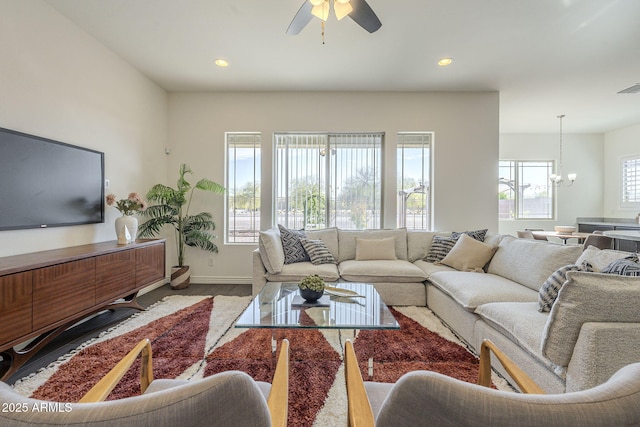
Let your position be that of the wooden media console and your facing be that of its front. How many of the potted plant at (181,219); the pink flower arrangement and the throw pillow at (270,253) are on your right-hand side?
0

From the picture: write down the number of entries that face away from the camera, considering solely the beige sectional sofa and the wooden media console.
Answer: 0

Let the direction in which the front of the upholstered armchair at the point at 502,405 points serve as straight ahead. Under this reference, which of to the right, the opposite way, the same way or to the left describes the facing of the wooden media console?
to the right

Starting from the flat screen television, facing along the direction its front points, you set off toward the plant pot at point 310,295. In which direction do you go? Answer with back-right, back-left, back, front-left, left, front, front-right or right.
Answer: front

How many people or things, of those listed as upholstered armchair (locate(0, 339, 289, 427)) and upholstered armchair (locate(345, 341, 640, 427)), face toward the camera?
0

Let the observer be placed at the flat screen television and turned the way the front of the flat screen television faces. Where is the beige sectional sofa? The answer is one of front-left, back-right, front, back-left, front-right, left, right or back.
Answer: front

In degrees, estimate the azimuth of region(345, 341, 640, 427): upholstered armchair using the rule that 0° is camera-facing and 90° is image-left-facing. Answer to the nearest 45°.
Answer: approximately 135°

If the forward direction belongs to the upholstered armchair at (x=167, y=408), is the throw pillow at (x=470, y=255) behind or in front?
in front

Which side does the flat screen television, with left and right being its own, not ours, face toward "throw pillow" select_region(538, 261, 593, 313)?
front

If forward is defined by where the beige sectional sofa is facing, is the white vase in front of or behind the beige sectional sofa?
in front

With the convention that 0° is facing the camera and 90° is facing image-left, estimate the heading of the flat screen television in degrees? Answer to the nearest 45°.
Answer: approximately 315°

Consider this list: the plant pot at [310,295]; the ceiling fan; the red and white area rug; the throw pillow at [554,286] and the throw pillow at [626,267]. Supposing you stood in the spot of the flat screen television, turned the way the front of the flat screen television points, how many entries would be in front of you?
5

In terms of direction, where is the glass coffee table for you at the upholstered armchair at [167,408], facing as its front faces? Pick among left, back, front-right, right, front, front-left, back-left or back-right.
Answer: front

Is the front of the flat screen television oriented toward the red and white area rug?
yes

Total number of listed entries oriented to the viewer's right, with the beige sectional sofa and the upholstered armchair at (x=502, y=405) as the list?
0

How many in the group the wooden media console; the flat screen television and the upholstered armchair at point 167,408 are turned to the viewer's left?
0

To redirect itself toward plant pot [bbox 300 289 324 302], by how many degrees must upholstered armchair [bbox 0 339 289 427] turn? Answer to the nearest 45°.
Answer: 0° — it already faces it

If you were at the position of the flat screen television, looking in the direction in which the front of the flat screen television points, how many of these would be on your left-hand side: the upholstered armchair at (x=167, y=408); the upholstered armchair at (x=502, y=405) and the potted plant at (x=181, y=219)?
1

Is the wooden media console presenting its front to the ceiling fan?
yes

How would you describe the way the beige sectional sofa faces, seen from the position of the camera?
facing the viewer and to the left of the viewer
